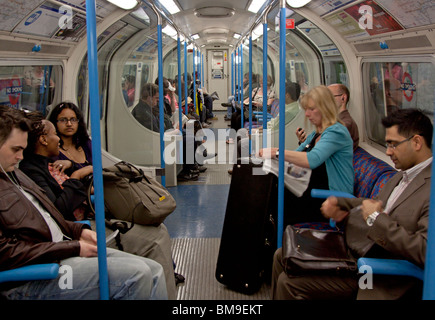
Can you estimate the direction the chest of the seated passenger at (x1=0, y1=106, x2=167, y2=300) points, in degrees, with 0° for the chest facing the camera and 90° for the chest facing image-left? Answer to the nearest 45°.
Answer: approximately 270°

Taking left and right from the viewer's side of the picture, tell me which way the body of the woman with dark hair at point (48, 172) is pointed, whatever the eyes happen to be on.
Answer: facing to the right of the viewer

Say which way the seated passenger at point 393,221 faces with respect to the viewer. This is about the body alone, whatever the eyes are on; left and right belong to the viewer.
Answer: facing to the left of the viewer

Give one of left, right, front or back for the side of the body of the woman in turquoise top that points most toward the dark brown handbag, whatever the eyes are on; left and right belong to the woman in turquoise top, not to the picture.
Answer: left

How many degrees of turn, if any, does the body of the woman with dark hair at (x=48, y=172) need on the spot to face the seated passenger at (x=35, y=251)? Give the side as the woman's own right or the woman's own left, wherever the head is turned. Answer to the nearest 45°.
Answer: approximately 90° to the woman's own right

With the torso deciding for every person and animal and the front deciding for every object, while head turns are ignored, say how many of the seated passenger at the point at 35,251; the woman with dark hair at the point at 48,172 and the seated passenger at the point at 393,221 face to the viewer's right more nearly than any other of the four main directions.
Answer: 2

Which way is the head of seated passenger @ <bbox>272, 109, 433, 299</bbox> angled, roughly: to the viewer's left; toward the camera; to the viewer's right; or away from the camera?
to the viewer's left

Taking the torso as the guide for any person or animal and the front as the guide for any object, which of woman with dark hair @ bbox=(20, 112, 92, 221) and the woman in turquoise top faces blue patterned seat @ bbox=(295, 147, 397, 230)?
the woman with dark hair

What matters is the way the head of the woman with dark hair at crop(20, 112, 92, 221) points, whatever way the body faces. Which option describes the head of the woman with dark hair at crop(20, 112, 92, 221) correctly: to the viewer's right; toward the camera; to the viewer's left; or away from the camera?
to the viewer's right

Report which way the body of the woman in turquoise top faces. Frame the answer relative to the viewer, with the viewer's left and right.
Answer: facing to the left of the viewer

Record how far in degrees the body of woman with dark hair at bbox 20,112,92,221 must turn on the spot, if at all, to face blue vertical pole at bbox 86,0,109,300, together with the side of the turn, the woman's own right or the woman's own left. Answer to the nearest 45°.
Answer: approximately 90° to the woman's own right

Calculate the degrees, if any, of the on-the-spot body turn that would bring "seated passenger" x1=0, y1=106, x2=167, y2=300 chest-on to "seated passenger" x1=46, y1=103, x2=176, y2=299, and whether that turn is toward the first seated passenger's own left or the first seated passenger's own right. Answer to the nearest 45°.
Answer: approximately 90° to the first seated passenger's own left
